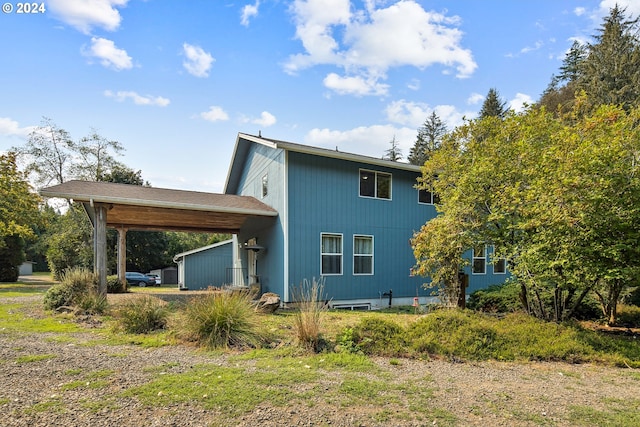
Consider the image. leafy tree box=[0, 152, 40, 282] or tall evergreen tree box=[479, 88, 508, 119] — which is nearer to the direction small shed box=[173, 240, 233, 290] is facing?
the leafy tree

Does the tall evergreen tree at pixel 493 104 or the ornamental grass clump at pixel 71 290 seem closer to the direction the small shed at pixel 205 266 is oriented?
the ornamental grass clump

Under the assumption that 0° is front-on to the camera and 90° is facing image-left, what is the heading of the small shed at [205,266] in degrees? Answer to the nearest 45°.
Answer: approximately 90°

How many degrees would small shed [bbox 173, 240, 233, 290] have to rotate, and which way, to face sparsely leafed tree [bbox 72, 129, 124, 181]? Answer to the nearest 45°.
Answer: approximately 45° to its right

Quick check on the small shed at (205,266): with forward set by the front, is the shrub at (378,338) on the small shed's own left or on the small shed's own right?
on the small shed's own left
